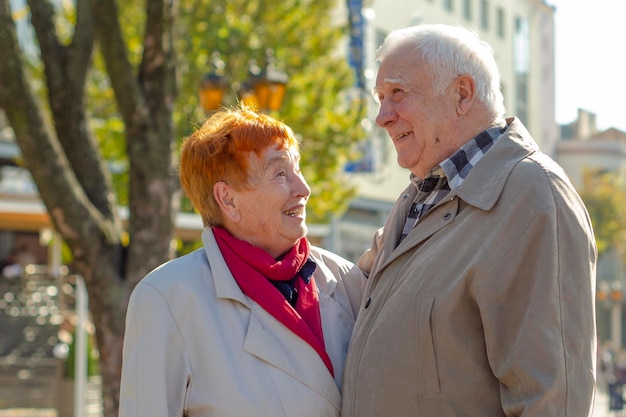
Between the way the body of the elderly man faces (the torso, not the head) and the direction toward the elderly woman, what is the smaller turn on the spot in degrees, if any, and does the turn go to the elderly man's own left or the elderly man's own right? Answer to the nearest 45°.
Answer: approximately 45° to the elderly man's own right

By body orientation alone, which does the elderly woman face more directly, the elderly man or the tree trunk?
the elderly man

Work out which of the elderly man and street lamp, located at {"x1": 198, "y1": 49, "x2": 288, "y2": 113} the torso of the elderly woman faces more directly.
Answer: the elderly man

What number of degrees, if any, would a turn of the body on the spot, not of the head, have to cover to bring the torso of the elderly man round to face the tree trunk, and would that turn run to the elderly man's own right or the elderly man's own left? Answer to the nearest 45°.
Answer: approximately 90° to the elderly man's own right

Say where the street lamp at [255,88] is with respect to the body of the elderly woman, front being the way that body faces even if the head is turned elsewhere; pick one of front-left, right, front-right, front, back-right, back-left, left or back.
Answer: back-left

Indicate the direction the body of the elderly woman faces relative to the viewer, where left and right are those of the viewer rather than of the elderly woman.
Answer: facing the viewer and to the right of the viewer

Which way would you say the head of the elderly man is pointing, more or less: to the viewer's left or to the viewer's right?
to the viewer's left

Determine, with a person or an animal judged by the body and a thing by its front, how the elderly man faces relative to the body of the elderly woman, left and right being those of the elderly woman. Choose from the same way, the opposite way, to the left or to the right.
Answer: to the right

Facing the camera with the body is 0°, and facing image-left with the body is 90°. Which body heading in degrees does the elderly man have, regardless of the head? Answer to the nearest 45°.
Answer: approximately 45°

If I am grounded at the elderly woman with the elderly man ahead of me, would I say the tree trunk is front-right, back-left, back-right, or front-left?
back-left

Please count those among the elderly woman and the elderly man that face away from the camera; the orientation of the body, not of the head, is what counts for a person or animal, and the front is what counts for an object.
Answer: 0

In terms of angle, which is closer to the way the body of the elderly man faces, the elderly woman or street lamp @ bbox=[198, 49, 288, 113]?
the elderly woman
